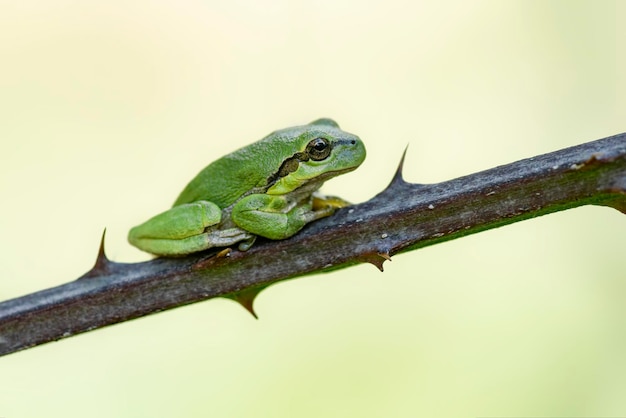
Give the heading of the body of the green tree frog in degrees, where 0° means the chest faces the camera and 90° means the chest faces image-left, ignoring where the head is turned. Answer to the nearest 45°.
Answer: approximately 270°
